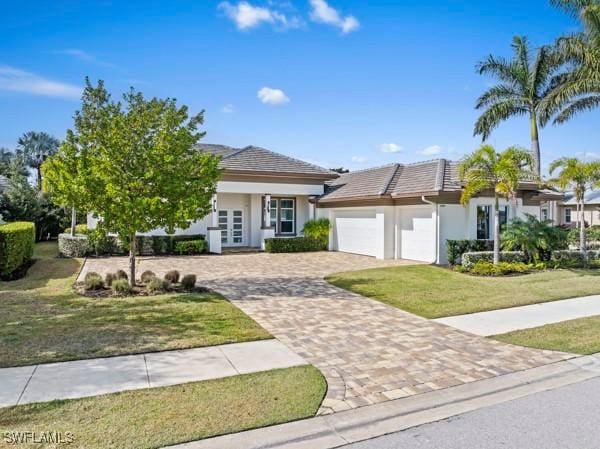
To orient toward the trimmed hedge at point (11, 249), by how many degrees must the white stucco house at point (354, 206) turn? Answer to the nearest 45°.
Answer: approximately 90° to its right

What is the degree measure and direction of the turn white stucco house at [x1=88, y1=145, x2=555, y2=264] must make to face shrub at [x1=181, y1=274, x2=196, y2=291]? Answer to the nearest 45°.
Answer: approximately 90° to its right

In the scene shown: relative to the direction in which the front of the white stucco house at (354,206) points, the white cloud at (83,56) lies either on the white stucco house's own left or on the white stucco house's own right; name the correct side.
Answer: on the white stucco house's own right

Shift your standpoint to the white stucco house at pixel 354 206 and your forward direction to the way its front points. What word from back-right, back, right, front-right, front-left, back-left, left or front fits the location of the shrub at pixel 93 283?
right

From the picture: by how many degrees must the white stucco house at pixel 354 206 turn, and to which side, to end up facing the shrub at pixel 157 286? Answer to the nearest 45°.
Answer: approximately 90° to its right

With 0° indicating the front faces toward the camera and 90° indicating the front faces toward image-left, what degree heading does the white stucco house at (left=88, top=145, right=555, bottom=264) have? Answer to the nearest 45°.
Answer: approximately 315°

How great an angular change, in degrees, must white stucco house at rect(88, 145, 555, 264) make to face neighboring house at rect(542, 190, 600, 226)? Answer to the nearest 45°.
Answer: approximately 90° to its left

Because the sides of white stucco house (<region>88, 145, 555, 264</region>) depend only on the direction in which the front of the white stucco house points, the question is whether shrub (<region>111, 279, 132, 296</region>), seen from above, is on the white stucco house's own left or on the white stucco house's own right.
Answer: on the white stucco house's own right
